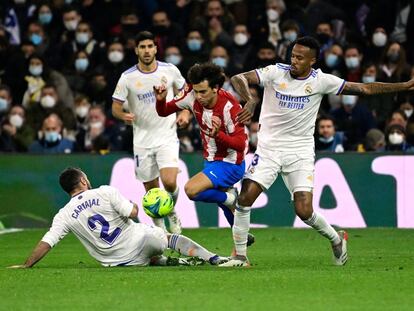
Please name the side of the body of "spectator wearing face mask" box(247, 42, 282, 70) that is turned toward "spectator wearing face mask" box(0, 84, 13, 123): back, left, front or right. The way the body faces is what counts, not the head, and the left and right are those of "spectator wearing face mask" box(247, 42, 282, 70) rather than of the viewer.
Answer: right

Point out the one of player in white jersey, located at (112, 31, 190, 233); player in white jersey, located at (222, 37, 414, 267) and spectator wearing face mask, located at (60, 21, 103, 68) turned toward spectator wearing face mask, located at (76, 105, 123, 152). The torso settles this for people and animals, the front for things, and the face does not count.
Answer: spectator wearing face mask, located at (60, 21, 103, 68)

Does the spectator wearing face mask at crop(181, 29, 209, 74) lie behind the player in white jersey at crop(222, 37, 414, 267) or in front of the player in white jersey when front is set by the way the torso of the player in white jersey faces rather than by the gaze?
behind

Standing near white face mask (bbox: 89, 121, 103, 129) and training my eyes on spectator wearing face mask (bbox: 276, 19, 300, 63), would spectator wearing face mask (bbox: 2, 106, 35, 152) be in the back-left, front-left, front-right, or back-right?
back-left

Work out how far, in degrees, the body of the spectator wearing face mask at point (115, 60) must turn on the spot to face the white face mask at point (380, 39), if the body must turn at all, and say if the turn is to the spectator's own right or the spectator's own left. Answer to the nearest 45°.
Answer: approximately 90° to the spectator's own left

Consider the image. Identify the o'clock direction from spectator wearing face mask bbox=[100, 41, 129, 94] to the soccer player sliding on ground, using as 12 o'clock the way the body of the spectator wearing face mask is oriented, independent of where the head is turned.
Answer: The soccer player sliding on ground is roughly at 12 o'clock from the spectator wearing face mask.

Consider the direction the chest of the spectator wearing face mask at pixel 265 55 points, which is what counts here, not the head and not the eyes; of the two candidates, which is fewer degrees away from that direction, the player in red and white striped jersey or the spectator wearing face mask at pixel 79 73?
the player in red and white striped jersey
